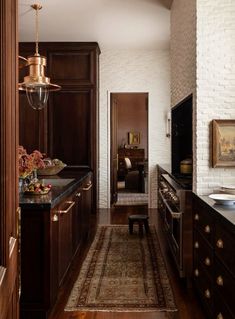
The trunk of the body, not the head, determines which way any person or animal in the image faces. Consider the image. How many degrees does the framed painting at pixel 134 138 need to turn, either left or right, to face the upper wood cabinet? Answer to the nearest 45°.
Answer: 0° — it already faces it

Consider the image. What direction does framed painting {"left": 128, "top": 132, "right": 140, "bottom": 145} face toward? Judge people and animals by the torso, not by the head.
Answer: toward the camera

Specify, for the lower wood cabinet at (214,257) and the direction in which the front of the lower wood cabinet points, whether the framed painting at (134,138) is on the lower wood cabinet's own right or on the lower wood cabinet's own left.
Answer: on the lower wood cabinet's own right

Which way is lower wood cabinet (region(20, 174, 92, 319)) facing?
to the viewer's right

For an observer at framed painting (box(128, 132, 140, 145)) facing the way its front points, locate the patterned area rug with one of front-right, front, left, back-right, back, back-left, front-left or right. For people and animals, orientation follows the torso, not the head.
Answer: front

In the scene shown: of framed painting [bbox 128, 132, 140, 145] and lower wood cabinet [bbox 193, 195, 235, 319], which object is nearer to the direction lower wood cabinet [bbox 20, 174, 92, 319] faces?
the lower wood cabinet

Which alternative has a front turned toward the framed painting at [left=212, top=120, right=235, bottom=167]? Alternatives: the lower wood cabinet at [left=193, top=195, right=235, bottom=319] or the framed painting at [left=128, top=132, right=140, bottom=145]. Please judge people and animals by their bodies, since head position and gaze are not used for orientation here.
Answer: the framed painting at [left=128, top=132, right=140, bottom=145]

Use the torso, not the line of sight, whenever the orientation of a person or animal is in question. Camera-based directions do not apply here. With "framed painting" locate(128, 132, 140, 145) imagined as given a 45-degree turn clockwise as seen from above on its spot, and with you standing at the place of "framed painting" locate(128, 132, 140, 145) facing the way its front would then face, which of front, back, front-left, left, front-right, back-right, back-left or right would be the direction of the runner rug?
front-left

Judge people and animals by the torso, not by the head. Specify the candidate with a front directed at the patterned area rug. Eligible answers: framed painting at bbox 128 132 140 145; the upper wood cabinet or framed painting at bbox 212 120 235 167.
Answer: framed painting at bbox 128 132 140 145

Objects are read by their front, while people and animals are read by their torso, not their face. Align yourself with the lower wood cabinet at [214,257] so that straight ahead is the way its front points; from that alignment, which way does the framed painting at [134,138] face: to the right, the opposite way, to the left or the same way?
to the left
